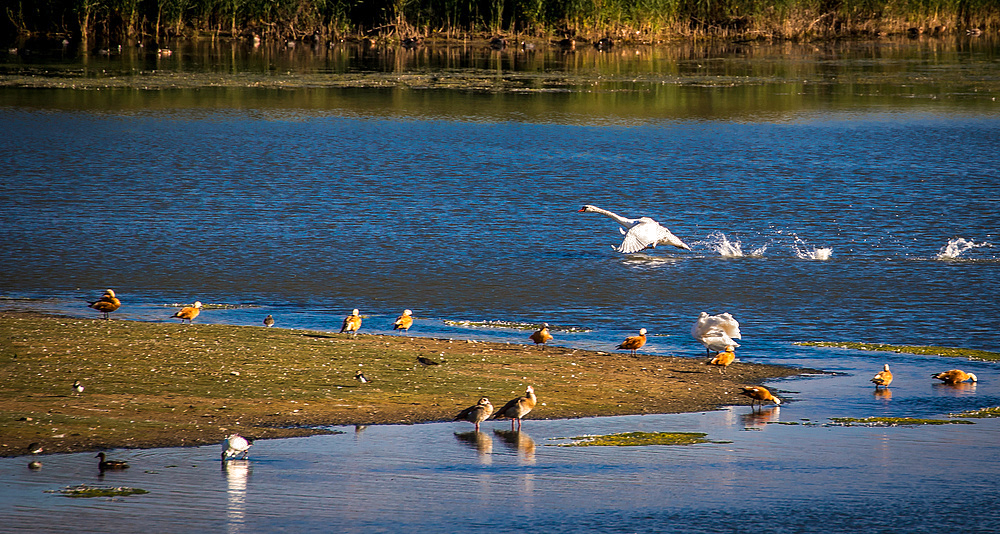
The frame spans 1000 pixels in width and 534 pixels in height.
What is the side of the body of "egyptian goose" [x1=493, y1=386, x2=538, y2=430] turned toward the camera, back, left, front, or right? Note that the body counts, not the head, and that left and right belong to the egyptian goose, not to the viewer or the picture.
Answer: right

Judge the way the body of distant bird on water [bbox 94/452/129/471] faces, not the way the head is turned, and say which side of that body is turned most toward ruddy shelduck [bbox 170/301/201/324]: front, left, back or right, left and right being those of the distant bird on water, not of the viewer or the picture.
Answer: right

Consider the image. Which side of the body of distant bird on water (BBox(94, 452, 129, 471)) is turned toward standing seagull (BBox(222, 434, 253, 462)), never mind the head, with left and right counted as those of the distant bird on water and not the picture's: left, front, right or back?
back

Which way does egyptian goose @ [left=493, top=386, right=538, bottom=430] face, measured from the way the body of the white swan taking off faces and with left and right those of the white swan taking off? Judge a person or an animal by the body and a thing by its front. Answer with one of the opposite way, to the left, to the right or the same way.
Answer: the opposite way

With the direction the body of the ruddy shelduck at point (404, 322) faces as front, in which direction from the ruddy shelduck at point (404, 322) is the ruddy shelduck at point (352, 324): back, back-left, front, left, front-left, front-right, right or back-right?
back-right

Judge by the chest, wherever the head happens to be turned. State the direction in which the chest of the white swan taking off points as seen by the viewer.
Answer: to the viewer's left

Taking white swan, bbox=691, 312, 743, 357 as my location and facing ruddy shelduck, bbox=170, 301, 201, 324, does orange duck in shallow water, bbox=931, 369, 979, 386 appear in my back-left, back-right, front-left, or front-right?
back-left

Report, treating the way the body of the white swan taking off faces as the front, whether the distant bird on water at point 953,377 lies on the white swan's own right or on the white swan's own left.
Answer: on the white swan's own left
